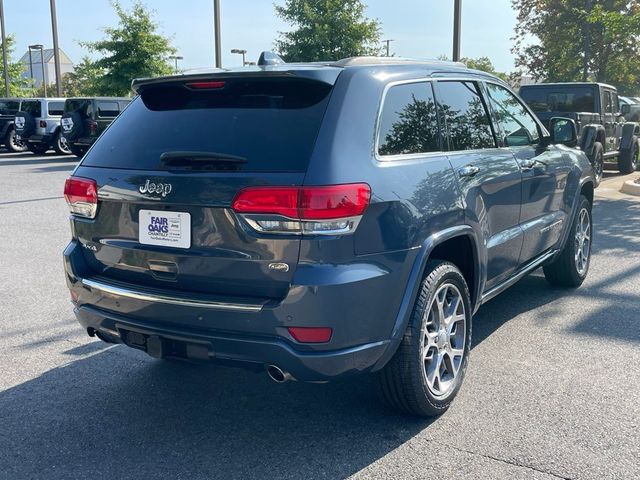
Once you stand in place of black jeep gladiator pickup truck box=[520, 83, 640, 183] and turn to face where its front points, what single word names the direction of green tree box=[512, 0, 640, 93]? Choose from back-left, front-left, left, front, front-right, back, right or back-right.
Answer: front-left

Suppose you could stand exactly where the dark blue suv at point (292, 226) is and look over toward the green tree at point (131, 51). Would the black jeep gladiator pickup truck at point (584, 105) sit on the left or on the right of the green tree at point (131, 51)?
right

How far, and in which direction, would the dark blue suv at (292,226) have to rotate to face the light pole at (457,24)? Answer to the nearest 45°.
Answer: approximately 45° to its left

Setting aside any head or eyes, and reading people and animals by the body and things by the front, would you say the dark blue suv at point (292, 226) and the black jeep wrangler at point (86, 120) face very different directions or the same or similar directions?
same or similar directions

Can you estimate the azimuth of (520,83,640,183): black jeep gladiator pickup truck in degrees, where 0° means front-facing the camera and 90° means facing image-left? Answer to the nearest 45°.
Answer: approximately 225°

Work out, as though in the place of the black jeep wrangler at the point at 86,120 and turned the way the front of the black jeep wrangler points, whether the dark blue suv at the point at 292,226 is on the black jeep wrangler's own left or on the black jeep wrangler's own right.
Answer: on the black jeep wrangler's own right

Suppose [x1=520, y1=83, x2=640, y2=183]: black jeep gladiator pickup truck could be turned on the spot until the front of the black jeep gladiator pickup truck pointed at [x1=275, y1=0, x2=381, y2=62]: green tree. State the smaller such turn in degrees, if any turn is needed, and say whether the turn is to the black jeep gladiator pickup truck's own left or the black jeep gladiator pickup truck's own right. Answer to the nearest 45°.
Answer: approximately 90° to the black jeep gladiator pickup truck's own left

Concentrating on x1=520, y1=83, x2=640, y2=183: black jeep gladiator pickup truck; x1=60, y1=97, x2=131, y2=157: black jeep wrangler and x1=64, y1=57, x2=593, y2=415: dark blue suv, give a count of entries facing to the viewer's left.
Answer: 0

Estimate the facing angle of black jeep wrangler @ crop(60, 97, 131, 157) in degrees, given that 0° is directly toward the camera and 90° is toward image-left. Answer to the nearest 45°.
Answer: approximately 225°

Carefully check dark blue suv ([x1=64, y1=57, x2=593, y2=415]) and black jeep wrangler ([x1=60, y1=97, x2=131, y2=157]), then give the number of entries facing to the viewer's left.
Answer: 0

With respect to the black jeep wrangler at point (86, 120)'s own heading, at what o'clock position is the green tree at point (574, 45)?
The green tree is roughly at 1 o'clock from the black jeep wrangler.

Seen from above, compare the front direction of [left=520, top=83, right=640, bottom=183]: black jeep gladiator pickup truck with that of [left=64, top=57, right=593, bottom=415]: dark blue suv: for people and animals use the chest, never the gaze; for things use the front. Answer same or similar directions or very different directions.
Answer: same or similar directions

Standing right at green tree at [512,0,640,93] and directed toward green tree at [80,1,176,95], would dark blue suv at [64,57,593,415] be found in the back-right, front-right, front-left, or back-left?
front-left
